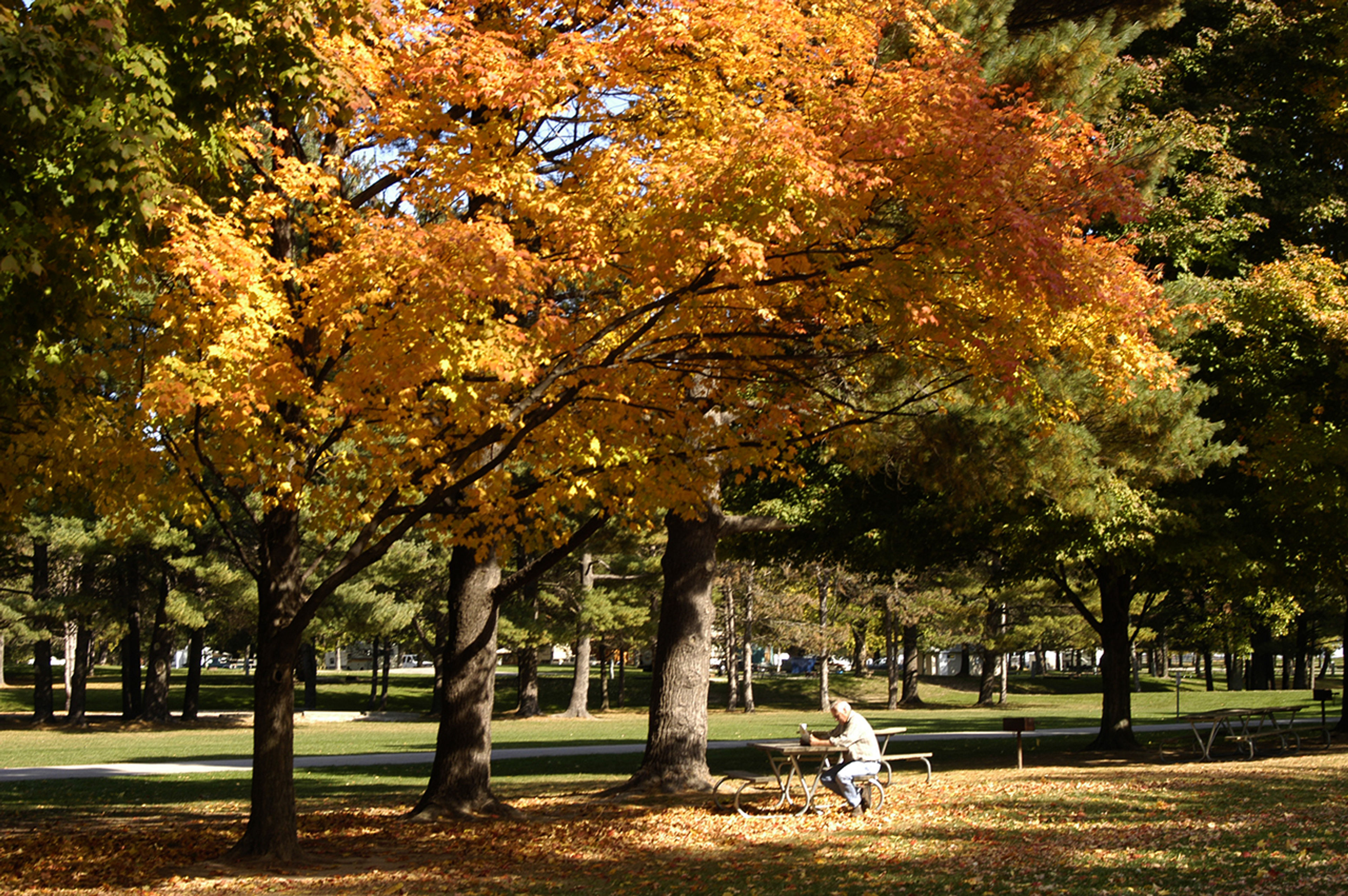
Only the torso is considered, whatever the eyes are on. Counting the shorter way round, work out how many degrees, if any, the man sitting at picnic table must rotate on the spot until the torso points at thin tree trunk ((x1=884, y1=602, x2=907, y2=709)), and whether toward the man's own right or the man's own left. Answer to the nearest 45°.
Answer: approximately 90° to the man's own right

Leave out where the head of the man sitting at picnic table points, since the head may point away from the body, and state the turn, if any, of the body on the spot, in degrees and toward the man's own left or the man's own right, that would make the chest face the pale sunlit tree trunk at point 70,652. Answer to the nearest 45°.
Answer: approximately 45° to the man's own right

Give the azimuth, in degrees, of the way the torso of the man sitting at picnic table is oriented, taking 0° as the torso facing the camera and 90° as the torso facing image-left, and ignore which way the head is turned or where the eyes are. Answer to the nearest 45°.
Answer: approximately 90°

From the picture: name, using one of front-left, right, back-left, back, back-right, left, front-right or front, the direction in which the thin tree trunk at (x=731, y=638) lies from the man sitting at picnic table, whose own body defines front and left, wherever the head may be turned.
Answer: right

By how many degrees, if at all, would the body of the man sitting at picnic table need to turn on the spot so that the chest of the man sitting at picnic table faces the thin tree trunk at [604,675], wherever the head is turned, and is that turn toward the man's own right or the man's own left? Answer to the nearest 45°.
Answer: approximately 90° to the man's own right

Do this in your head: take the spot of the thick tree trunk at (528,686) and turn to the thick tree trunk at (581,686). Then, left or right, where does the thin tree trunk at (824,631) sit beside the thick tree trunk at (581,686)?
left

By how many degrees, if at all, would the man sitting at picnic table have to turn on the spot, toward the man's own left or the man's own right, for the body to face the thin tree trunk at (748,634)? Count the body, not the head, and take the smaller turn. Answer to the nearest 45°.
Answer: approximately 90° to the man's own right

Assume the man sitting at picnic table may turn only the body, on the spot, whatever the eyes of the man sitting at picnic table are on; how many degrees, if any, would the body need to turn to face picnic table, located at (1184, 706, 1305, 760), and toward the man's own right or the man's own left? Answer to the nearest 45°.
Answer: approximately 135° to the man's own right

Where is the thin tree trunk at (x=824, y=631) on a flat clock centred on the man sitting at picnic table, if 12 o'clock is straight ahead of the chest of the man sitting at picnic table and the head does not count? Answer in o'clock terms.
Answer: The thin tree trunk is roughly at 3 o'clock from the man sitting at picnic table.
